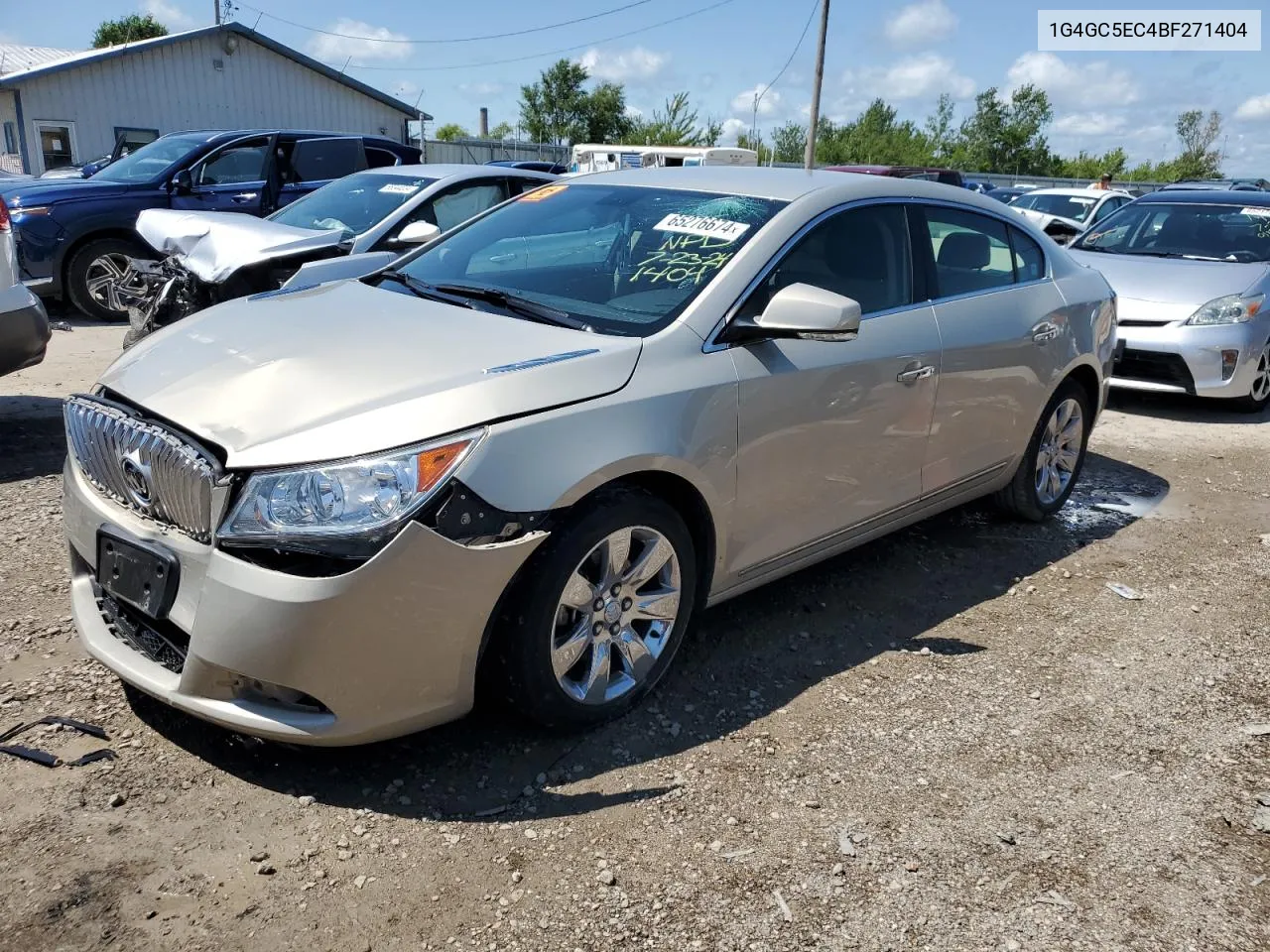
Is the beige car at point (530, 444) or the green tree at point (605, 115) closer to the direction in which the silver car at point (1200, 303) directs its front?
the beige car

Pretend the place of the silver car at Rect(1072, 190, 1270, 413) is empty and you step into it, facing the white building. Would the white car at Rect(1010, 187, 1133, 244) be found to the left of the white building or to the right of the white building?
right

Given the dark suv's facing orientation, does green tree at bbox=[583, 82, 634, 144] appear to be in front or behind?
behind

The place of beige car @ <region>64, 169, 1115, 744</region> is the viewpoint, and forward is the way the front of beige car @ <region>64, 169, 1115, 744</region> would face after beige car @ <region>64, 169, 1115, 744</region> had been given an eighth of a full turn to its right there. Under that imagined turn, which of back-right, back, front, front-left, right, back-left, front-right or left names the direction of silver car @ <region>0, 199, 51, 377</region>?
front-right

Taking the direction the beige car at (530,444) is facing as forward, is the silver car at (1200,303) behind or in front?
behind

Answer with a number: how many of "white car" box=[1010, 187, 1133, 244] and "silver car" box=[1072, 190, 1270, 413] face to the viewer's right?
0

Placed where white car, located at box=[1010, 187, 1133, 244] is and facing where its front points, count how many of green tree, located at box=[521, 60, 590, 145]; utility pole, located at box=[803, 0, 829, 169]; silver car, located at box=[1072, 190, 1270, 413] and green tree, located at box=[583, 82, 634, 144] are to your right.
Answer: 3

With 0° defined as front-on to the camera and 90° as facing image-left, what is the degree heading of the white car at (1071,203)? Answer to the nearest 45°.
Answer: approximately 45°

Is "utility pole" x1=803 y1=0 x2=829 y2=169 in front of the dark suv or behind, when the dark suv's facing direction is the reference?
behind

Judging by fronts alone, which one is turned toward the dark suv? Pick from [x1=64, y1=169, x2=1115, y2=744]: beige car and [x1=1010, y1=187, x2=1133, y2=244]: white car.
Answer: the white car

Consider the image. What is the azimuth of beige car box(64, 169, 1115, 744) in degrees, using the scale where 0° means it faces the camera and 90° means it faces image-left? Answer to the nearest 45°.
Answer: approximately 45°

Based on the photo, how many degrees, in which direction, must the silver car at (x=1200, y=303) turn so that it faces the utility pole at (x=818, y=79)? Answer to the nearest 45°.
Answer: approximately 90° to its right

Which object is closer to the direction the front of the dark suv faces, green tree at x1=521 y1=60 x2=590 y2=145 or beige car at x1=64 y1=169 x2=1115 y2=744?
the beige car

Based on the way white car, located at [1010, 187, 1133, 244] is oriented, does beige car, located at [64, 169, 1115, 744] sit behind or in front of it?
in front

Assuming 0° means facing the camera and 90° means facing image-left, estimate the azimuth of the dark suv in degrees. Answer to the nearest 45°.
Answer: approximately 45°

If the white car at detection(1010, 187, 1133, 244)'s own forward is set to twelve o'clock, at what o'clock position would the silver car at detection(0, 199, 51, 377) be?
The silver car is roughly at 11 o'clock from the white car.
